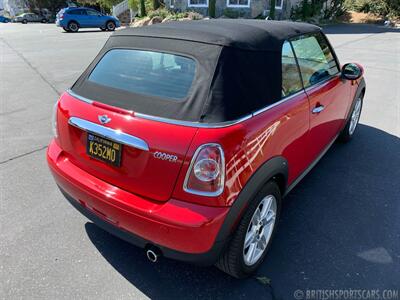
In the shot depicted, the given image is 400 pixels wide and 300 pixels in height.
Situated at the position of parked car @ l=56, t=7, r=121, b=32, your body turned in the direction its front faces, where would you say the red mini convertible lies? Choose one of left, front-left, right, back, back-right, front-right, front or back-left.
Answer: right

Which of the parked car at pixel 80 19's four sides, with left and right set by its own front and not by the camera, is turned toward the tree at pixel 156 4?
front

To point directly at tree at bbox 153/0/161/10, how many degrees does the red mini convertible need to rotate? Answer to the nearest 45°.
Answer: approximately 45° to its left

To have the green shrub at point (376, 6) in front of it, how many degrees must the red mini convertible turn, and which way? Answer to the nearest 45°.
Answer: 0° — it already faces it

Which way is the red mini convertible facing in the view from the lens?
facing away from the viewer and to the right of the viewer

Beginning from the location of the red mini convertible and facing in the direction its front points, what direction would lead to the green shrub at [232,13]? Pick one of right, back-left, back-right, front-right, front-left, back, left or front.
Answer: front-left

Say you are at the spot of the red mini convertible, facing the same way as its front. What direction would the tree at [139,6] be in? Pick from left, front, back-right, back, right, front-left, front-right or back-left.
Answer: front-left

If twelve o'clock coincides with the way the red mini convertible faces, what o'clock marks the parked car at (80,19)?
The parked car is roughly at 10 o'clock from the red mini convertible.

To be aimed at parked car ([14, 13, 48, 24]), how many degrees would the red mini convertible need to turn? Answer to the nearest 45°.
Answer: approximately 90° to its left

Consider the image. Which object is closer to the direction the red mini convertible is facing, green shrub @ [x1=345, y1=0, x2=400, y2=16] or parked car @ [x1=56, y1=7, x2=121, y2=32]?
the green shrub

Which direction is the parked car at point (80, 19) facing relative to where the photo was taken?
to the viewer's right

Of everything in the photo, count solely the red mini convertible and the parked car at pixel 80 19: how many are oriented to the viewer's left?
0
